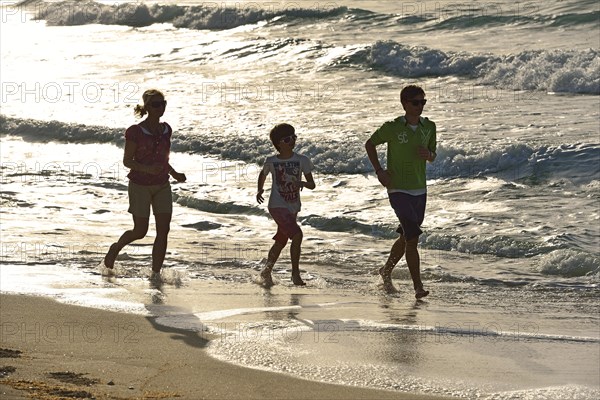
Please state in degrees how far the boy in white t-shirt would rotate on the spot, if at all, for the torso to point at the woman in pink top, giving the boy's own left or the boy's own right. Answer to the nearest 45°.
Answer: approximately 135° to the boy's own right

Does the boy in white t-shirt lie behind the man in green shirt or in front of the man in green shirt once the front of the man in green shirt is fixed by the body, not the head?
behind

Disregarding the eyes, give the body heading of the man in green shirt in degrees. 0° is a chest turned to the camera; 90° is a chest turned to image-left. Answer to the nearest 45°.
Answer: approximately 315°

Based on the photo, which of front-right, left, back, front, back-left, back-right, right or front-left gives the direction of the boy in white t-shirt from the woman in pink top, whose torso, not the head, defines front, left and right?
front-left

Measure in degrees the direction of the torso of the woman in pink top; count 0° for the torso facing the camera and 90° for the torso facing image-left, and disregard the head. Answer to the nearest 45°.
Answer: approximately 315°

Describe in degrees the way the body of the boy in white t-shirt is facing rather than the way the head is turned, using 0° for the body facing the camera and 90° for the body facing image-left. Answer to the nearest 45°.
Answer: approximately 315°

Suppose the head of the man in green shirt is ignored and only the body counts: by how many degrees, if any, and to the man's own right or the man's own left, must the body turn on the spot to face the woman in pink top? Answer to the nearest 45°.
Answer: approximately 135° to the man's own right
